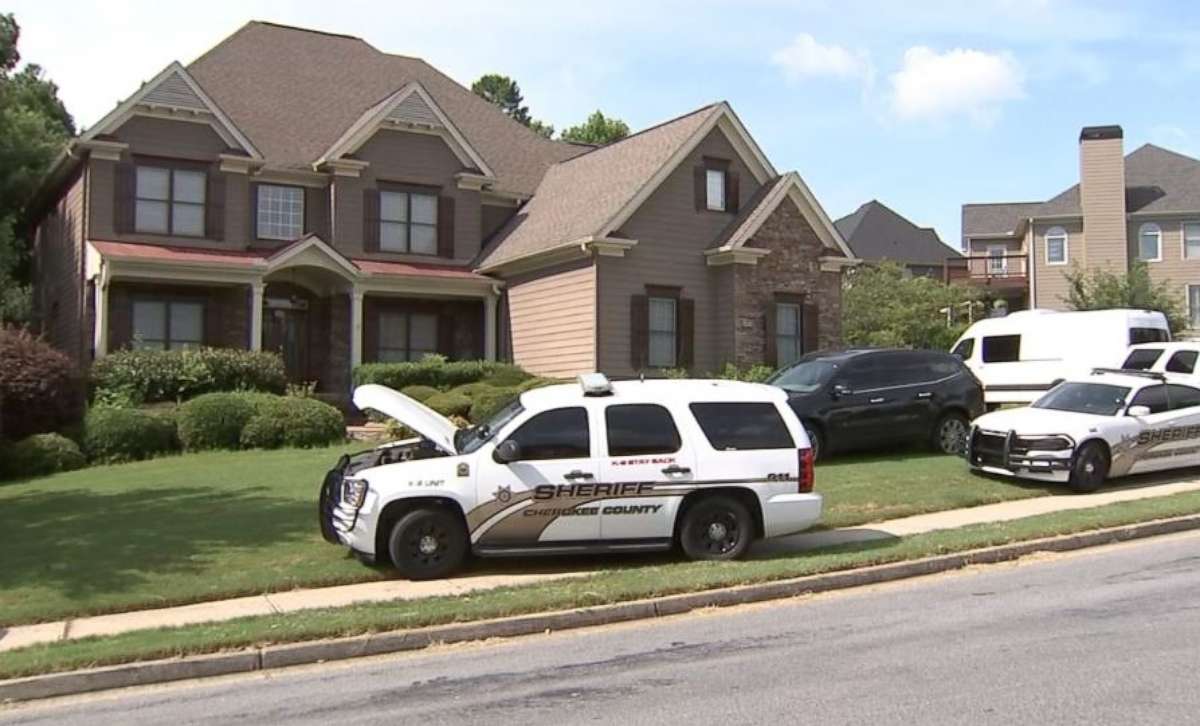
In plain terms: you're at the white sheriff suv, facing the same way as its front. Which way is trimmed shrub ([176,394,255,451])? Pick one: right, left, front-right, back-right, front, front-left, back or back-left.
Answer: front-right

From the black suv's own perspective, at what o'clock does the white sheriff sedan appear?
The white sheriff sedan is roughly at 8 o'clock from the black suv.

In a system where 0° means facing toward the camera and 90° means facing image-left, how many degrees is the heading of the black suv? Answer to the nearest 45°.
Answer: approximately 45°

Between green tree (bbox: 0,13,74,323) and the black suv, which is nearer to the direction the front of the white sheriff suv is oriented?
the green tree

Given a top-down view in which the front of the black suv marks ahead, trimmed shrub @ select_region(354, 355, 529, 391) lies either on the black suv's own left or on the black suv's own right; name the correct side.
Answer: on the black suv's own right

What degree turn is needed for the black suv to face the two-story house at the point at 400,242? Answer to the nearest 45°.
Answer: approximately 90° to its right

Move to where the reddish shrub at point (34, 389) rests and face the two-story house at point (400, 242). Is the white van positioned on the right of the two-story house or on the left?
right

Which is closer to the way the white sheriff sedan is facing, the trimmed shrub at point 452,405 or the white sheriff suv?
the white sheriff suv

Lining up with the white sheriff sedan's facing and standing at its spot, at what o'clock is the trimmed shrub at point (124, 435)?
The trimmed shrub is roughly at 1 o'clock from the white sheriff sedan.

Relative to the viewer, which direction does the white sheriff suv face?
to the viewer's left

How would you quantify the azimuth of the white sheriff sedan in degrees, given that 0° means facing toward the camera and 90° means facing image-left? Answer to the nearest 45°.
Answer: approximately 45°

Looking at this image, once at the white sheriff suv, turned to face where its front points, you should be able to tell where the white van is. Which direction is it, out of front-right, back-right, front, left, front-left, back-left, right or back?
back-right

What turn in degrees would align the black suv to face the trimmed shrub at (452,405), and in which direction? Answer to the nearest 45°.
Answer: approximately 45° to its right

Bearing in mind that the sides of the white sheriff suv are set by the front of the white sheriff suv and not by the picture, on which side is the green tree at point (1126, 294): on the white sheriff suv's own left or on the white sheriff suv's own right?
on the white sheriff suv's own right
